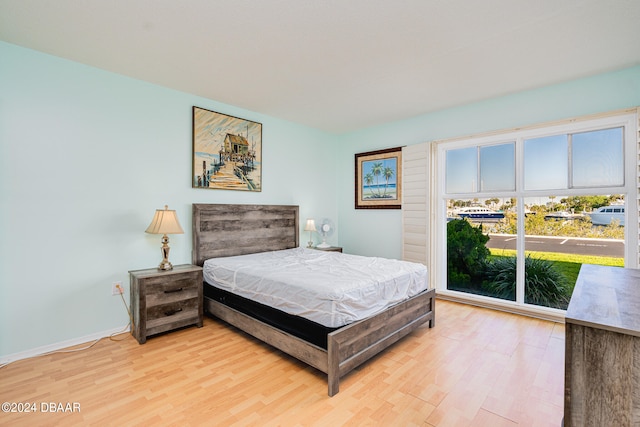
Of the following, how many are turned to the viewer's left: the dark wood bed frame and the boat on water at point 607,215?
1

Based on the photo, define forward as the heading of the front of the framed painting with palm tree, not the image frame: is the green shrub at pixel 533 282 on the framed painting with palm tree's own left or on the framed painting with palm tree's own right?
on the framed painting with palm tree's own left

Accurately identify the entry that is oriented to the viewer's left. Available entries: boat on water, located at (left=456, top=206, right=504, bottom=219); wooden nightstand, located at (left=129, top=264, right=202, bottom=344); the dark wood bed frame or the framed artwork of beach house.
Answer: the boat on water

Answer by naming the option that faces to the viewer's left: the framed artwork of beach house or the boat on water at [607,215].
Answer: the boat on water

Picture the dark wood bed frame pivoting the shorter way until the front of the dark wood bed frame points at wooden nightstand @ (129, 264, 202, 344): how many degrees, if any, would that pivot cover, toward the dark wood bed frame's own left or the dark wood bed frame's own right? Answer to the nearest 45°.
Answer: approximately 135° to the dark wood bed frame's own right

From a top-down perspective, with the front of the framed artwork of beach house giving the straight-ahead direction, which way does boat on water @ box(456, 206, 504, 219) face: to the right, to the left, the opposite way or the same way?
the opposite way

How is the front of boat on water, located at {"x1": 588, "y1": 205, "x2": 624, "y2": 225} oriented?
to the viewer's left

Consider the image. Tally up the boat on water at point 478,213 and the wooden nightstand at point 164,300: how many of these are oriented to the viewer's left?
1

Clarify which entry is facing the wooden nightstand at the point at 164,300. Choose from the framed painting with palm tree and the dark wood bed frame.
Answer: the framed painting with palm tree

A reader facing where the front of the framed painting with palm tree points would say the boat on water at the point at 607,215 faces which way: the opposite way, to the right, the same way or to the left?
to the right

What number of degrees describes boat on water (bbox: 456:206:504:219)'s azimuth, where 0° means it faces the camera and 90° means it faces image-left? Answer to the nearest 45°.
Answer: approximately 90°

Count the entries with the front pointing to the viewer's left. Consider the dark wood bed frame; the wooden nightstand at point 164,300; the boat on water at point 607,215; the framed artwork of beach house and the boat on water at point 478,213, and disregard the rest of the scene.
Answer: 2
